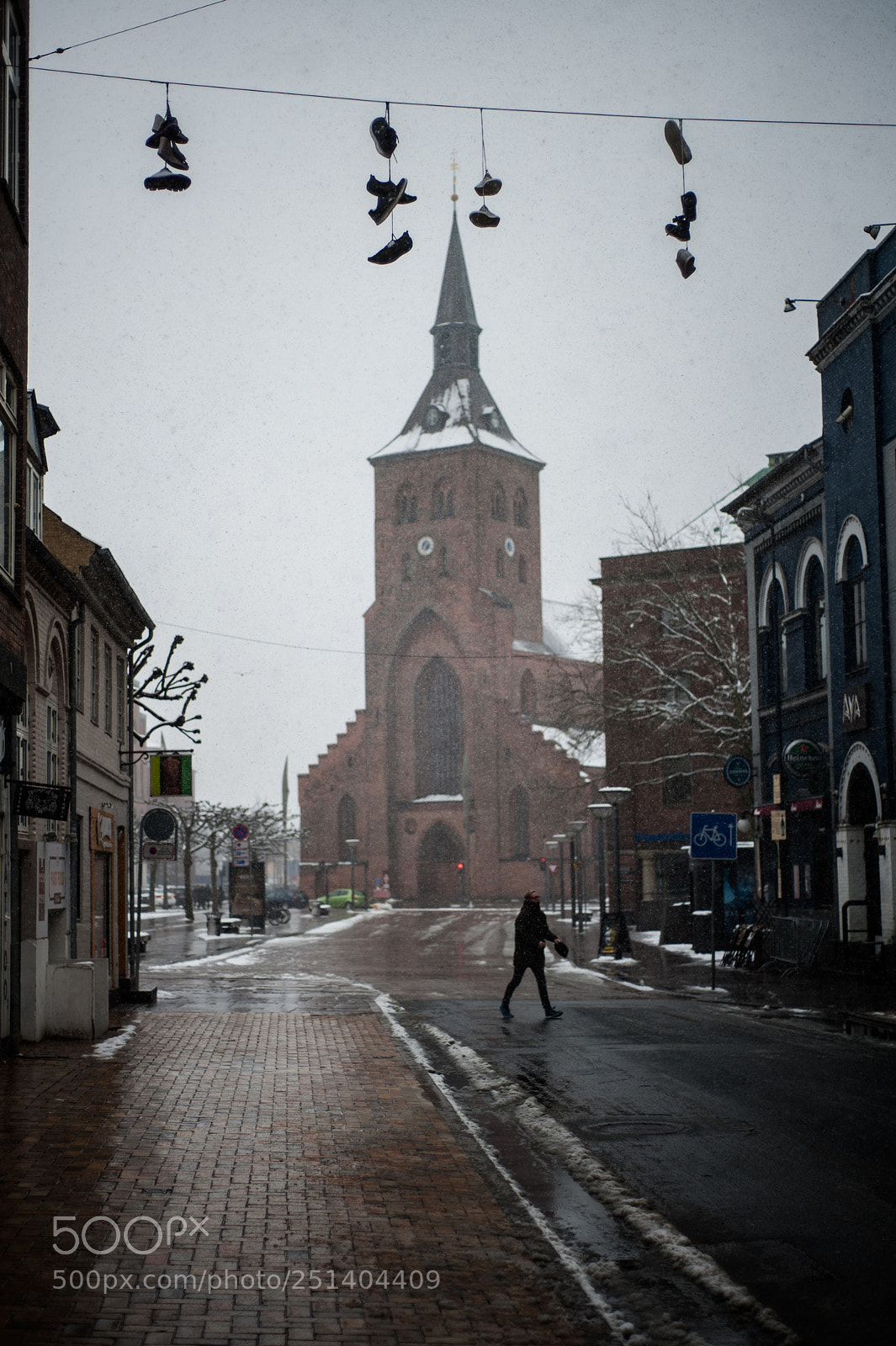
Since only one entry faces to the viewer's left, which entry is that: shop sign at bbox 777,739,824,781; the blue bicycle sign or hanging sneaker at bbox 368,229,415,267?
the hanging sneaker

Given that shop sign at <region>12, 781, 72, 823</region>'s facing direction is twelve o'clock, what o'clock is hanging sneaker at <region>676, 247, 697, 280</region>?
The hanging sneaker is roughly at 10 o'clock from the shop sign.

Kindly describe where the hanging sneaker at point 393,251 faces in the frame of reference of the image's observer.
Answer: facing to the left of the viewer

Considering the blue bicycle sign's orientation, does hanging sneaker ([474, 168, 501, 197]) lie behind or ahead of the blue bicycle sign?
ahead
